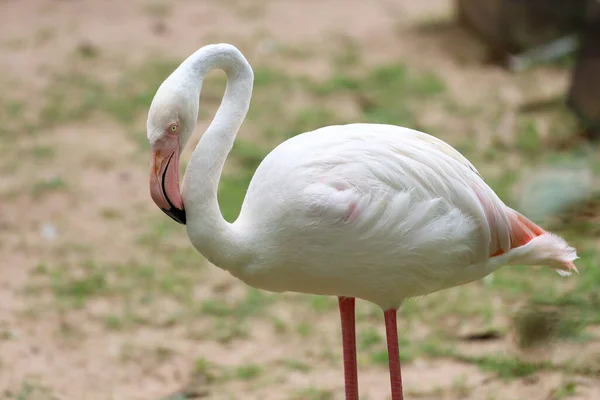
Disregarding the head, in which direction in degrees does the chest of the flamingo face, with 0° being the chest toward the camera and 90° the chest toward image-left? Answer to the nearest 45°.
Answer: approximately 90°
